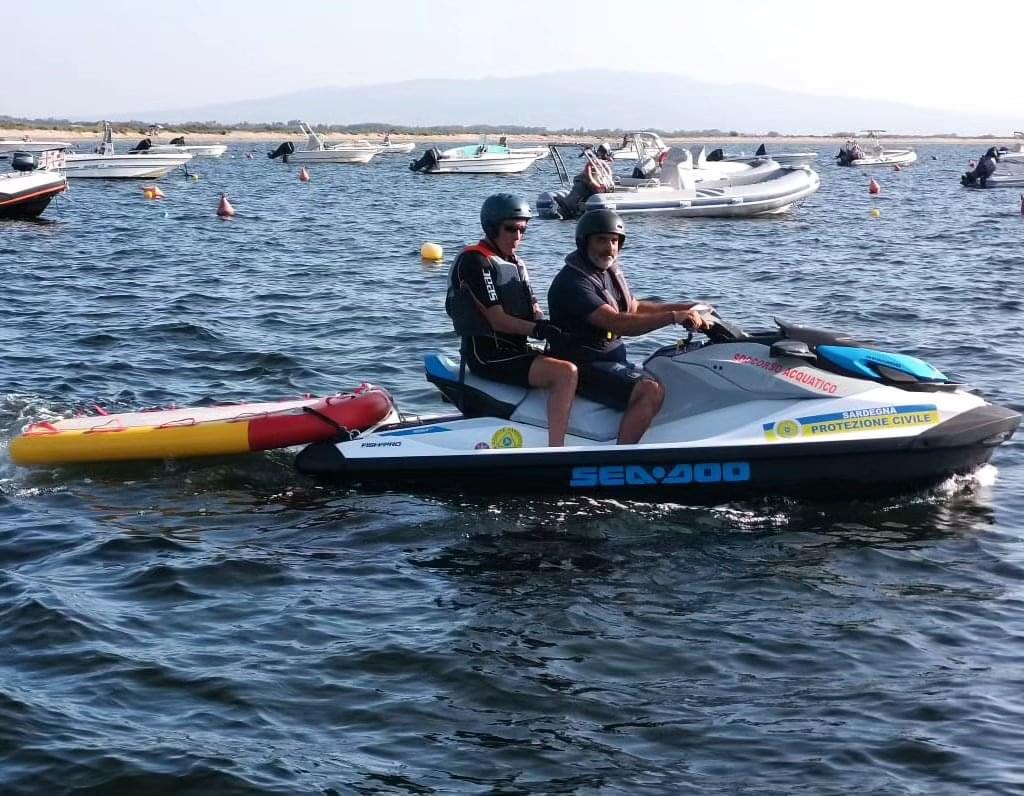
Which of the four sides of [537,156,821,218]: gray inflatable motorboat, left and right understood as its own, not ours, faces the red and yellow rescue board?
right

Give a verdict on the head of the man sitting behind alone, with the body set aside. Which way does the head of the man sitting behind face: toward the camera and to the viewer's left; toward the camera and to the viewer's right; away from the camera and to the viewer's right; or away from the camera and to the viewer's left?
toward the camera and to the viewer's right

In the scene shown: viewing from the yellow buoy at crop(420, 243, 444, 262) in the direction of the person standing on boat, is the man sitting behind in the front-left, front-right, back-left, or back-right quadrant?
back-right

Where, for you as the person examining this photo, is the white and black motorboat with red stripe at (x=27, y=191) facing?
facing to the right of the viewer

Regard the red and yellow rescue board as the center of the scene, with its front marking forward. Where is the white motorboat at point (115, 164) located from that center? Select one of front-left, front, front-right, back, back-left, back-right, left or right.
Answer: left

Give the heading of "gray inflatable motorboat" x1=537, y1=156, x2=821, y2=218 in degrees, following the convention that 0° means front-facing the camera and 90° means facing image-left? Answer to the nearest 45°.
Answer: approximately 270°

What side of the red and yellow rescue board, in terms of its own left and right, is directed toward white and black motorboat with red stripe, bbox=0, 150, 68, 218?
left

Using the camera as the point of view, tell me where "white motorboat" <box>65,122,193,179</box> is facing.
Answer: facing to the right of the viewer

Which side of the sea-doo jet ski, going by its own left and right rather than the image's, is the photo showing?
right

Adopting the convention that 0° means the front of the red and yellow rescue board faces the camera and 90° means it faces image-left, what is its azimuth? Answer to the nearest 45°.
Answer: approximately 270°
